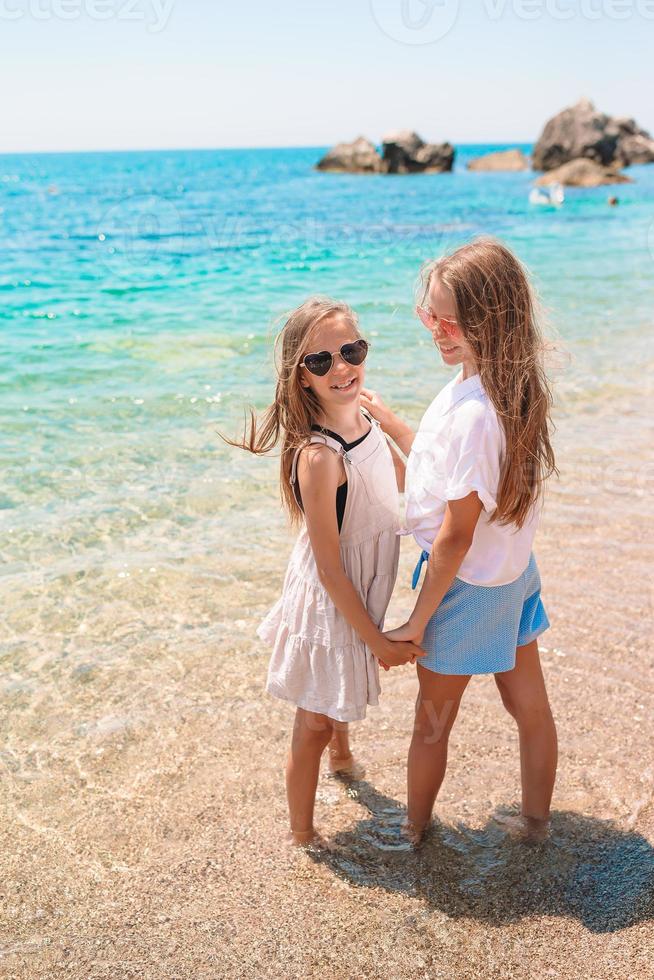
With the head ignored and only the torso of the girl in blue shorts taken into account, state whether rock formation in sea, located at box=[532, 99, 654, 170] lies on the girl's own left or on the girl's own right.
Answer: on the girl's own right

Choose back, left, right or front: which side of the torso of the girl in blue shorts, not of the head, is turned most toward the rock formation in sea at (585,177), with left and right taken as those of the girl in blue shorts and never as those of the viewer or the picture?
right

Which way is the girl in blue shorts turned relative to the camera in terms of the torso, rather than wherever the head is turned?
to the viewer's left

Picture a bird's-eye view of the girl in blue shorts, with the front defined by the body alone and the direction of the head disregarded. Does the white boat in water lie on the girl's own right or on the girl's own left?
on the girl's own right
